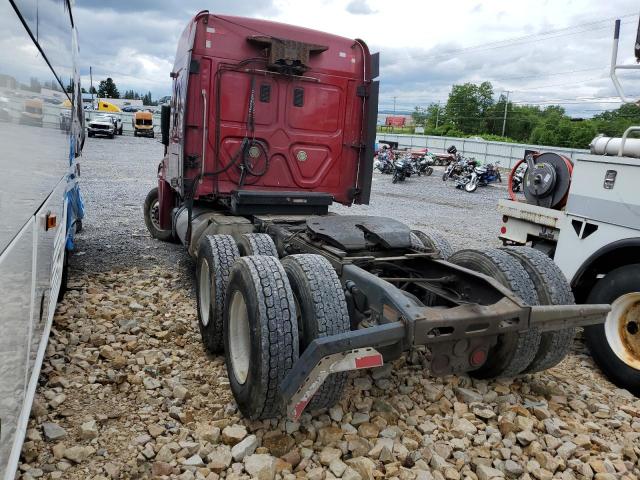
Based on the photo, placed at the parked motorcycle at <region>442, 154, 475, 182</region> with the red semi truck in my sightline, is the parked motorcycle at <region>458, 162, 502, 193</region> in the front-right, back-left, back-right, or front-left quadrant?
front-left

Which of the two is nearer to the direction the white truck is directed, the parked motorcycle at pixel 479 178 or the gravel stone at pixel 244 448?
the gravel stone

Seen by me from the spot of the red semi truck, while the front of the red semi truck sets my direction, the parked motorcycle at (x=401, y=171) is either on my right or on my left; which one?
on my right

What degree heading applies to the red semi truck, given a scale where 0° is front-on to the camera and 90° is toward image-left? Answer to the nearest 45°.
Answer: approximately 135°

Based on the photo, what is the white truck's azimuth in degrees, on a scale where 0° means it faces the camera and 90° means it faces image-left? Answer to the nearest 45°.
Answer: approximately 315°
